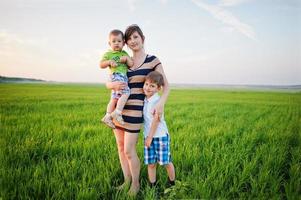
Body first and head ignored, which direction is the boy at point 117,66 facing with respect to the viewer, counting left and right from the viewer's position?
facing the viewer
